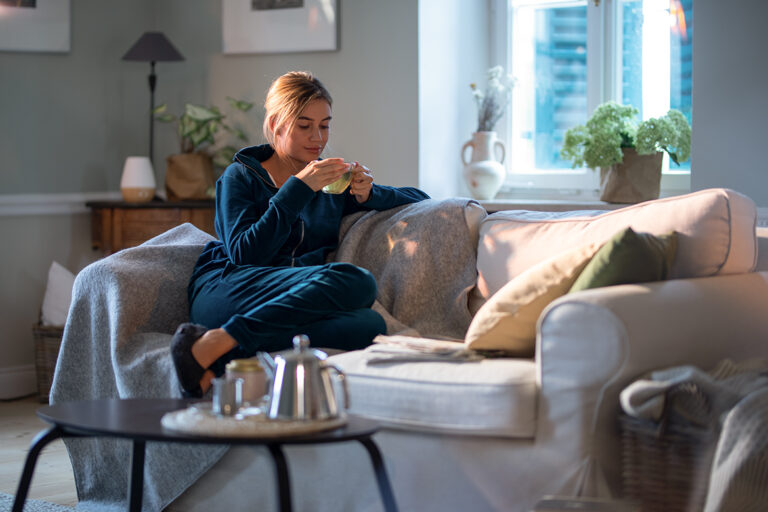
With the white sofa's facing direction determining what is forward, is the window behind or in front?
behind

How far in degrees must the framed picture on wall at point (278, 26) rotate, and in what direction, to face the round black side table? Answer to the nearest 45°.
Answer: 0° — it already faces it

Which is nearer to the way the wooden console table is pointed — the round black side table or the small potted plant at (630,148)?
the round black side table

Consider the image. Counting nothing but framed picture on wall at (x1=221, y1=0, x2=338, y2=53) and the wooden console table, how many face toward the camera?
2

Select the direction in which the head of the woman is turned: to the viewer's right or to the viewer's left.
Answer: to the viewer's right
